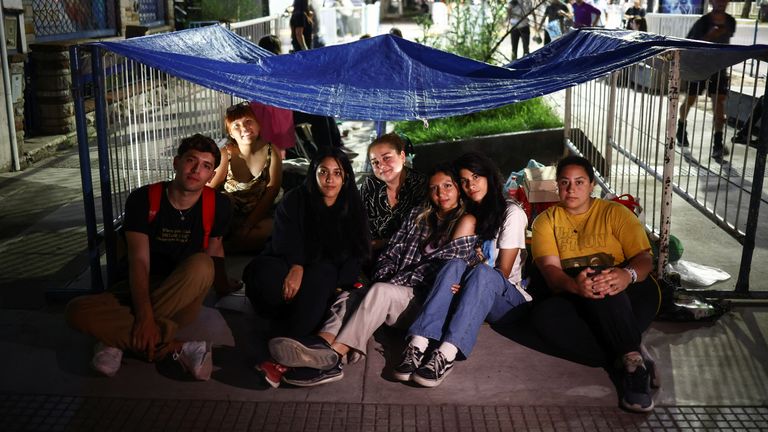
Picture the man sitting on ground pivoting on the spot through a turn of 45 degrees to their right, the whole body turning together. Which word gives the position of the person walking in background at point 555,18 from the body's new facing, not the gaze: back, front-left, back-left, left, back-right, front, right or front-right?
back

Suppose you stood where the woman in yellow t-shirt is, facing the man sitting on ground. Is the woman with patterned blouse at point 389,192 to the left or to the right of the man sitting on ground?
right

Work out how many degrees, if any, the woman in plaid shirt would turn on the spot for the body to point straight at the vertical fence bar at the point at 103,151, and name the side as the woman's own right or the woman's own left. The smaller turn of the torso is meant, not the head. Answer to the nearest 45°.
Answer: approximately 45° to the woman's own right

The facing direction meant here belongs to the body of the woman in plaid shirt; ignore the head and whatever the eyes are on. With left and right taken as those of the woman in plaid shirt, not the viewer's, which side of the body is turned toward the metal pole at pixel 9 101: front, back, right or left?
right

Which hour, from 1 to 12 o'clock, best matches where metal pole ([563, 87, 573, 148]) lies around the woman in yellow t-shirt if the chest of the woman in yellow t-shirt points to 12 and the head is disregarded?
The metal pole is roughly at 6 o'clock from the woman in yellow t-shirt.

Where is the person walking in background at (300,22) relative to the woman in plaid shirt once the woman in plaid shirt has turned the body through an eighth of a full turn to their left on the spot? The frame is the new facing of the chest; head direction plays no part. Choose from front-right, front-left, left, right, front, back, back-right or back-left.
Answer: back

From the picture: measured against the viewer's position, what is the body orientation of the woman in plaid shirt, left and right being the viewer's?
facing the viewer and to the left of the viewer

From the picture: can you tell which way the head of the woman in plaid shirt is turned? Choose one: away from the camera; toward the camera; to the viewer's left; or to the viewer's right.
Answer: toward the camera

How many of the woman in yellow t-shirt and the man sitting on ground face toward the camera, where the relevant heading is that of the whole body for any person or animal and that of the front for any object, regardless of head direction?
2

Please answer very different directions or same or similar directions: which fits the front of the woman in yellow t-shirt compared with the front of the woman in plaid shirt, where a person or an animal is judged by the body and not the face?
same or similar directions

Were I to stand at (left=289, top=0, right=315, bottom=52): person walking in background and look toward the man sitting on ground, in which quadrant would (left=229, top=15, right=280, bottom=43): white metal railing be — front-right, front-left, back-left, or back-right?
front-right

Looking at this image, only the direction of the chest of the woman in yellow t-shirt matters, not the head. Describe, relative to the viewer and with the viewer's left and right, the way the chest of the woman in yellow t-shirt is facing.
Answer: facing the viewer

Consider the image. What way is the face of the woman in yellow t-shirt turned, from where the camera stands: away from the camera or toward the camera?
toward the camera

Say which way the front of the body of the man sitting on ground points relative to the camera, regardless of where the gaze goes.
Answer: toward the camera

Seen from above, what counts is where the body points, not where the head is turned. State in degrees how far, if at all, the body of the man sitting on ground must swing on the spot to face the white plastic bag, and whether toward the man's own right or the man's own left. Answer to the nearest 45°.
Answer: approximately 90° to the man's own left
